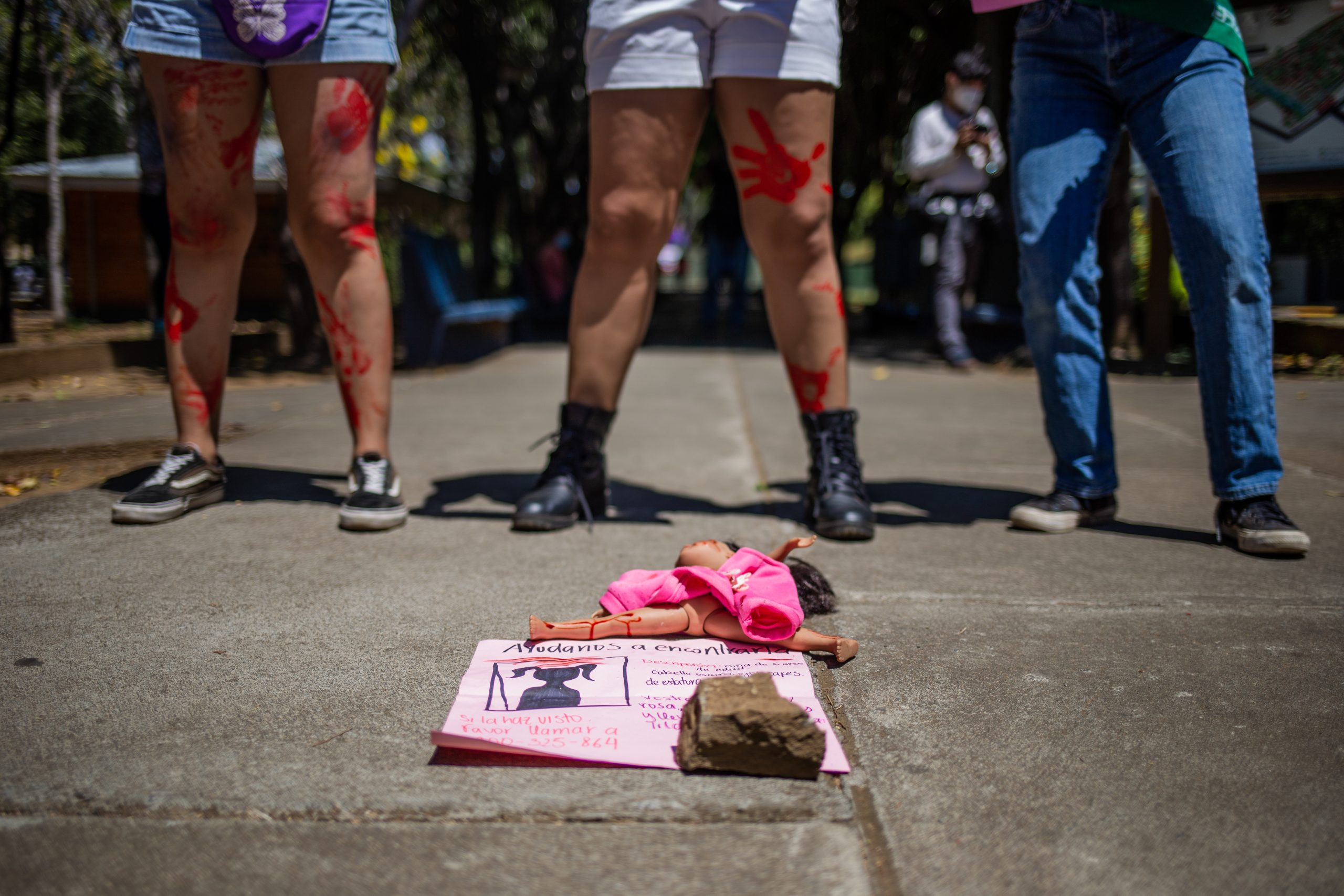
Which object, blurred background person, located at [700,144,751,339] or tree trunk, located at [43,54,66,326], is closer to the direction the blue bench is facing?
the blurred background person

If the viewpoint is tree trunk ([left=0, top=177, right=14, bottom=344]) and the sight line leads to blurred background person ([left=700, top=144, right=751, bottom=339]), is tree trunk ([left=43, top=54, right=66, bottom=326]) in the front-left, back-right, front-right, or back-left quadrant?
front-left

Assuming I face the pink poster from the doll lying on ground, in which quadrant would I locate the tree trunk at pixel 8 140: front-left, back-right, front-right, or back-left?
back-right

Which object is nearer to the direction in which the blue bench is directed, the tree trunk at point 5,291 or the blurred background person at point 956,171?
the blurred background person

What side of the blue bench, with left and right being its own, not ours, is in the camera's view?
right

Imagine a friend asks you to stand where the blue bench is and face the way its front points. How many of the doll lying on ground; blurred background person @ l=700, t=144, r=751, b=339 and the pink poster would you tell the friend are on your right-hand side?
2

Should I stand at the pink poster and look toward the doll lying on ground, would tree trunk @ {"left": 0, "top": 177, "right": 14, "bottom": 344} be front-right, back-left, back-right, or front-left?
front-left

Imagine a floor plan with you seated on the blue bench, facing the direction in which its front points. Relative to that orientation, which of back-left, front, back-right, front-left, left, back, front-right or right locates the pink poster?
right

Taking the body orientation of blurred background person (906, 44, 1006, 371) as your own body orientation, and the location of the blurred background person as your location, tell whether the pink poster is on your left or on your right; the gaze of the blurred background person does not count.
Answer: on your right

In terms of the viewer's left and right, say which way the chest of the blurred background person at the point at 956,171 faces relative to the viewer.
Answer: facing the viewer and to the right of the viewer

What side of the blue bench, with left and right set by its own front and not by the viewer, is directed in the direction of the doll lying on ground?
right

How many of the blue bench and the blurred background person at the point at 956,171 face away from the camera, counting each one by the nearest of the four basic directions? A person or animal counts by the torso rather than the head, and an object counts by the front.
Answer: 0

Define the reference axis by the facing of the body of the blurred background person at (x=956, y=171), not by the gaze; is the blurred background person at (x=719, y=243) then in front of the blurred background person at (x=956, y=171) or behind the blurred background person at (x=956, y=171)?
behind

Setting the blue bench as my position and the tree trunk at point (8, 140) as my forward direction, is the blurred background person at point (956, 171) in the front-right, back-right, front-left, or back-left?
back-left
